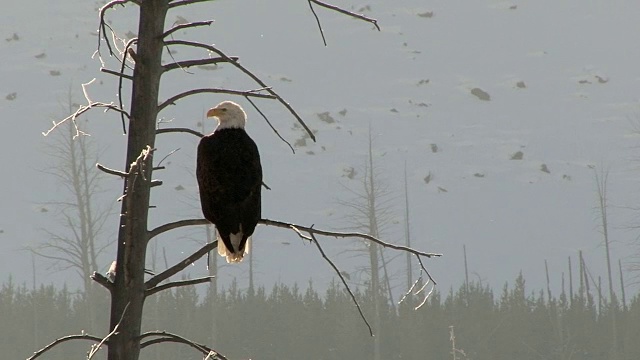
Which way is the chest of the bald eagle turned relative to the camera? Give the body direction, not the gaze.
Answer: away from the camera
